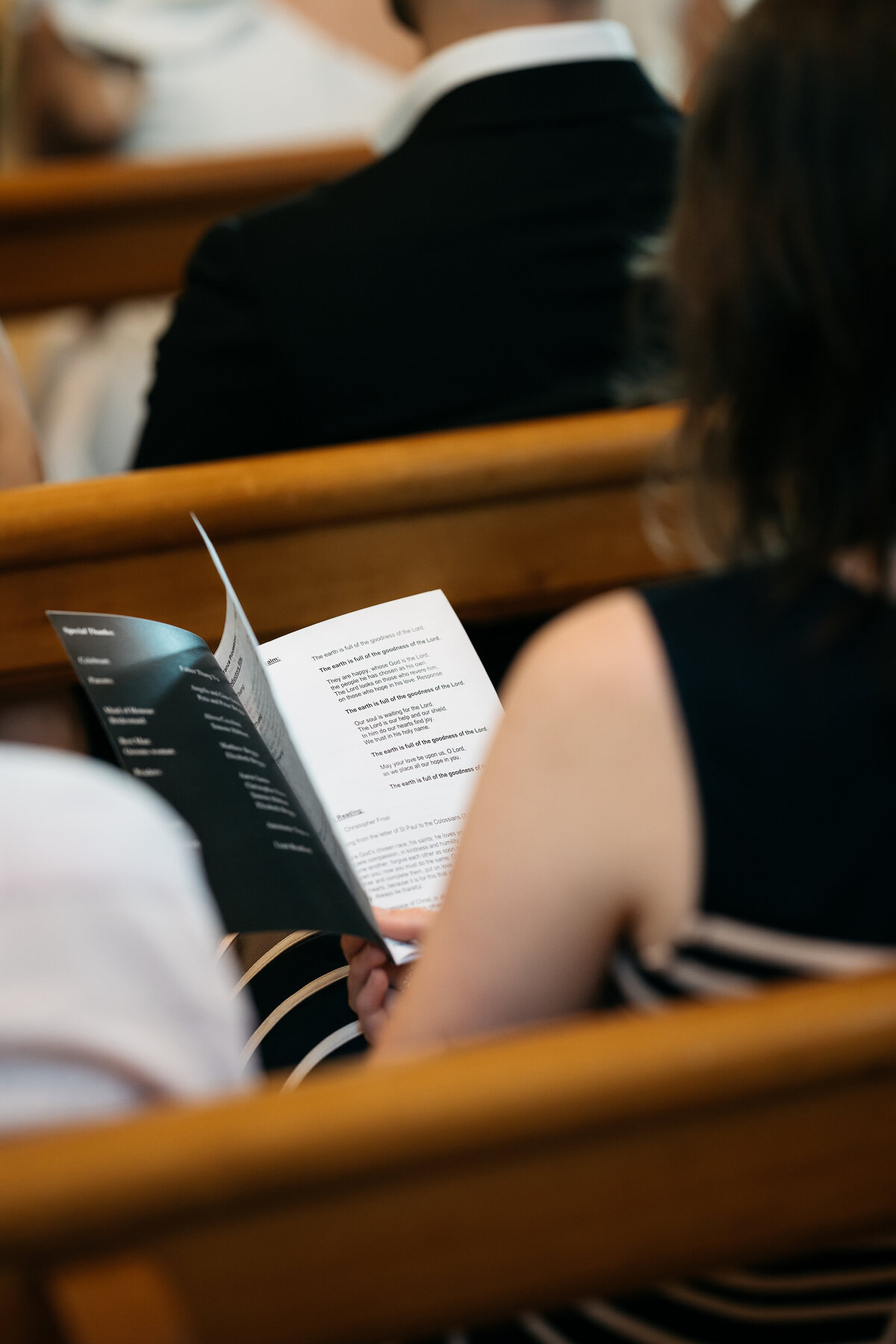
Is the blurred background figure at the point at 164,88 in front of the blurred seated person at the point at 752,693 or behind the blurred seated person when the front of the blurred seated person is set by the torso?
in front

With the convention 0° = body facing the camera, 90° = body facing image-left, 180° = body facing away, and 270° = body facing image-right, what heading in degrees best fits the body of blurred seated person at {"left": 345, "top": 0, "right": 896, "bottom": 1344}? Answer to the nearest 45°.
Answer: approximately 135°

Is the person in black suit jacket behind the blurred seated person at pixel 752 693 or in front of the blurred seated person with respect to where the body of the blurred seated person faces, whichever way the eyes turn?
in front
